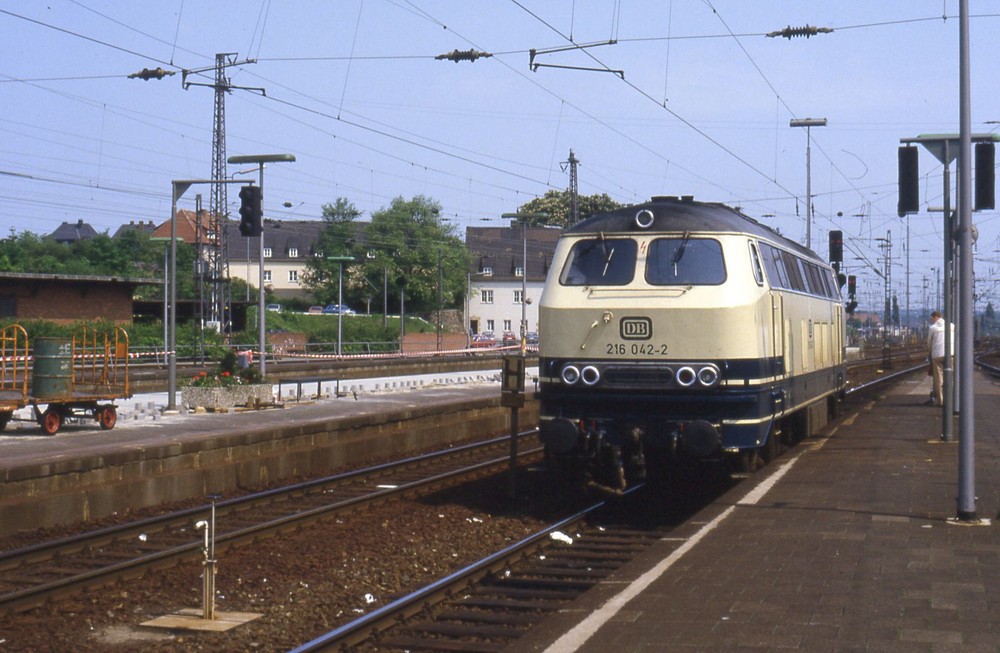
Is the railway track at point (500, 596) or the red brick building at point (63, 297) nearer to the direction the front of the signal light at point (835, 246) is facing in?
the railway track

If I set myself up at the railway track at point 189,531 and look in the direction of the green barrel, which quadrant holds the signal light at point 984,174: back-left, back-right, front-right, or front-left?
back-right

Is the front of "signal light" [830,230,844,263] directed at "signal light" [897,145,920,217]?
yes

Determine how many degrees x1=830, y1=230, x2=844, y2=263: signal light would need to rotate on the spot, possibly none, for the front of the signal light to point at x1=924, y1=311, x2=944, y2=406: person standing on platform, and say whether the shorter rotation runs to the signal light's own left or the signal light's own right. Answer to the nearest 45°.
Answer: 0° — it already faces them

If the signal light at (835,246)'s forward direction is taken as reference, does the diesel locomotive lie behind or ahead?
ahead

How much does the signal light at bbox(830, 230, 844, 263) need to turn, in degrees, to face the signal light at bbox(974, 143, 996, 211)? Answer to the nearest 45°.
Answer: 0° — it already faces it

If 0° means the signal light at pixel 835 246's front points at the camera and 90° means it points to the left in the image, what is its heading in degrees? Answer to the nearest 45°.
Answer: approximately 0°

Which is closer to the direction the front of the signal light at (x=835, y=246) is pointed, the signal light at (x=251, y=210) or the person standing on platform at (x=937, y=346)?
the person standing on platform

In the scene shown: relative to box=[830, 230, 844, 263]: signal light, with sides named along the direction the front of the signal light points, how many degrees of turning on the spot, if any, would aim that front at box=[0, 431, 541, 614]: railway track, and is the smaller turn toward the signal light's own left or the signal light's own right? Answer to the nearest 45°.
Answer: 0° — it already faces it

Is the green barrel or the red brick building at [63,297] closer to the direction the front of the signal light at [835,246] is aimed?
the green barrel
